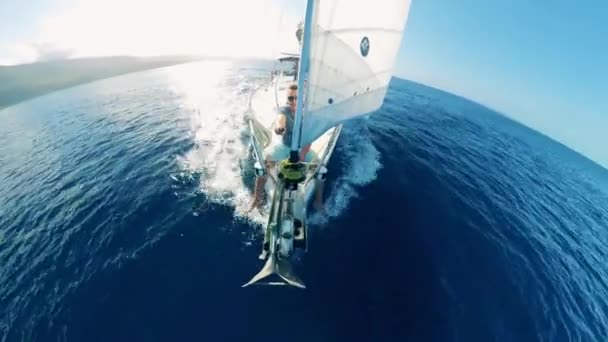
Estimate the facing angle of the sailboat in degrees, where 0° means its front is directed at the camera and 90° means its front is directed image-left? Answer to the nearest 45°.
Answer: approximately 0°
